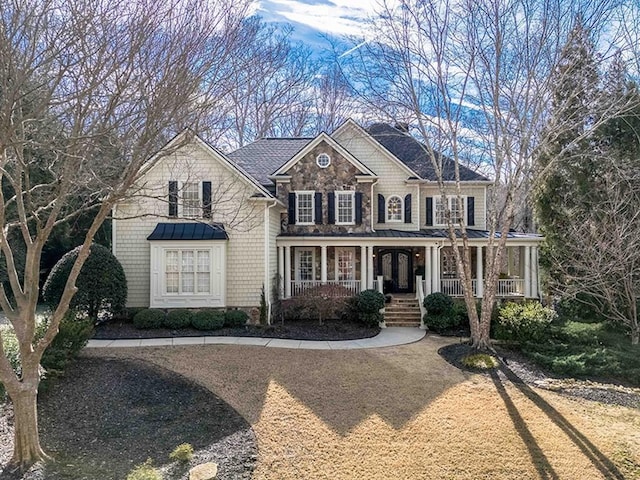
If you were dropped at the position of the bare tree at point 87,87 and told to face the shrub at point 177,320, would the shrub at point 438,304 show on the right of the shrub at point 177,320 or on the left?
right

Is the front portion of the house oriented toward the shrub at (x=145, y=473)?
yes

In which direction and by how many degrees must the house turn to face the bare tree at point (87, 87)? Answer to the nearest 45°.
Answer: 0° — it already faces it

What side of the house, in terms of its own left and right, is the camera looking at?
front

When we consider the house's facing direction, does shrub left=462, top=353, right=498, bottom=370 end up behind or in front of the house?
in front

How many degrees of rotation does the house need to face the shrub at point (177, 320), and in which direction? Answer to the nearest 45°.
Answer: approximately 45° to its right

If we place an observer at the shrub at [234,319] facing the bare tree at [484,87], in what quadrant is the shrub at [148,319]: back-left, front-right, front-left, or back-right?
back-right

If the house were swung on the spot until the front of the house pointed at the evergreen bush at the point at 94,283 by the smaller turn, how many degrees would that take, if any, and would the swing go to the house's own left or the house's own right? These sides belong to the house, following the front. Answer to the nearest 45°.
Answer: approximately 45° to the house's own right
